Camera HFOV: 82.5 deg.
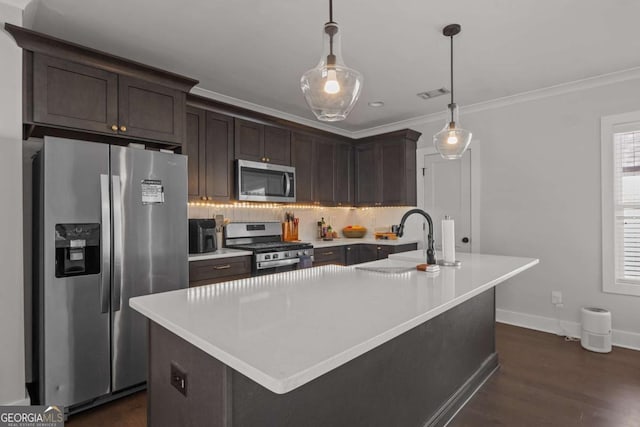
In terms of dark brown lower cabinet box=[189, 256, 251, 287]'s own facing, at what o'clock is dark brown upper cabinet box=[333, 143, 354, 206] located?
The dark brown upper cabinet is roughly at 9 o'clock from the dark brown lower cabinet.

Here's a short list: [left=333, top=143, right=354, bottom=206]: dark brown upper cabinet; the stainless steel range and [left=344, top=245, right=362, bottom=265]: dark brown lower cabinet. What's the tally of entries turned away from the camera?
0

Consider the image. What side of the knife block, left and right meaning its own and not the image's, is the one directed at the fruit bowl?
left

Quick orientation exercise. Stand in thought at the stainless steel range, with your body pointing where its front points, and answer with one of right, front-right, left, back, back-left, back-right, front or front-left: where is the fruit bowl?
left

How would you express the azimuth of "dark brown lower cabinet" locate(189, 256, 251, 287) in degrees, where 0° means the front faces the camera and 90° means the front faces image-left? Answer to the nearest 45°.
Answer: approximately 315°

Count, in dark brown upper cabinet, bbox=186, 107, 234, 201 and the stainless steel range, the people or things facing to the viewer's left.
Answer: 0

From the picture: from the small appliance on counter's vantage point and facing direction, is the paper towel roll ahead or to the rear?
ahead

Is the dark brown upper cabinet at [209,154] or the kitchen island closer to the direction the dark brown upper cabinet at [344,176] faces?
the kitchen island

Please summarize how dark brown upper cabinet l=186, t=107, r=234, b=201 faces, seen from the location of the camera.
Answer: facing the viewer and to the right of the viewer

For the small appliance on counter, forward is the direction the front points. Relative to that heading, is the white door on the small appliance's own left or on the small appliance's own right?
on the small appliance's own left

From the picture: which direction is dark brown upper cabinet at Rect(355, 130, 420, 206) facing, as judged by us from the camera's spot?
facing the viewer and to the left of the viewer

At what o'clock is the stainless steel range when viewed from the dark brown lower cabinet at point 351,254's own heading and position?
The stainless steel range is roughly at 3 o'clock from the dark brown lower cabinet.
